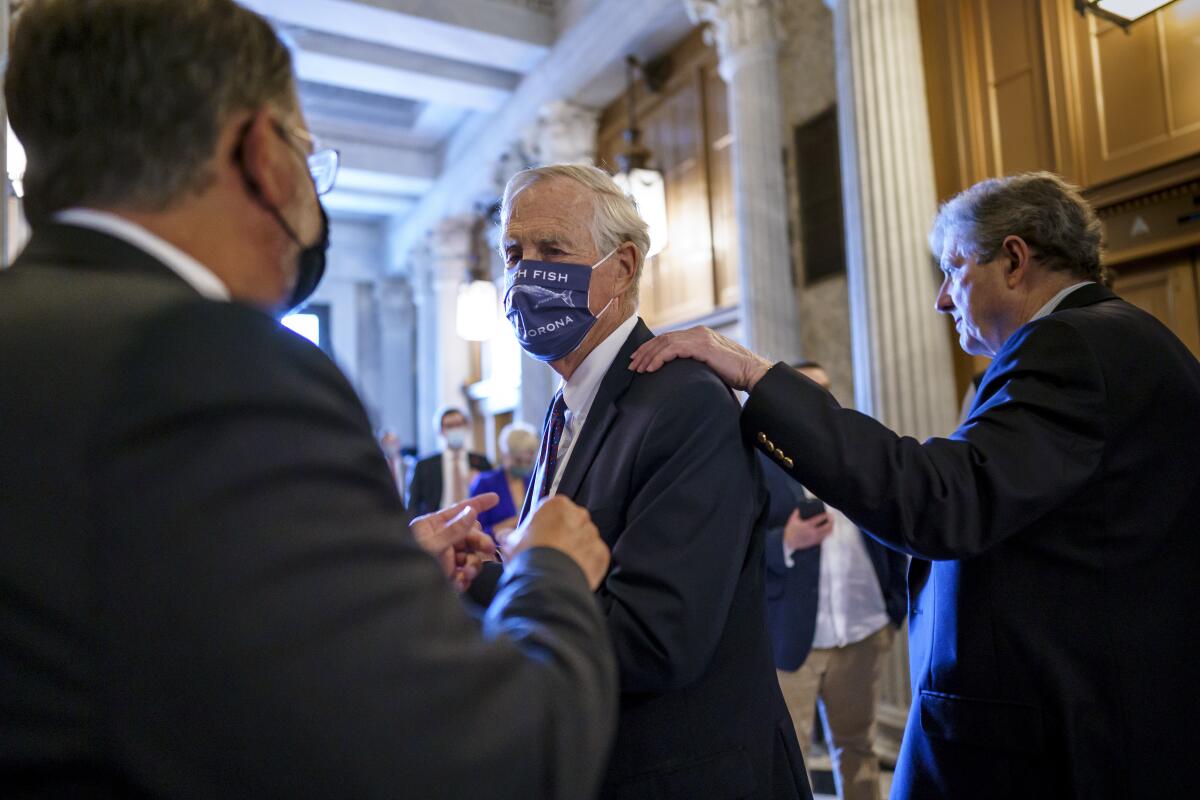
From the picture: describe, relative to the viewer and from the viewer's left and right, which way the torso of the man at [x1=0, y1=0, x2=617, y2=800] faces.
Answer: facing away from the viewer and to the right of the viewer

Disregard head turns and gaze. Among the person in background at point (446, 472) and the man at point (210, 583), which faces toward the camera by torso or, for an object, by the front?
the person in background

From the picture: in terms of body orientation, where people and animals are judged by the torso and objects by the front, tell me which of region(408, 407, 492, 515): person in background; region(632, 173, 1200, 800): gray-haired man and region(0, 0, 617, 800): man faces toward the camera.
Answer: the person in background

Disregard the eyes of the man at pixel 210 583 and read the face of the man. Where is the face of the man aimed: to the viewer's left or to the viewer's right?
to the viewer's right

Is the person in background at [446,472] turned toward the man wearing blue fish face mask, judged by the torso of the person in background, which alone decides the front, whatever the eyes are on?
yes

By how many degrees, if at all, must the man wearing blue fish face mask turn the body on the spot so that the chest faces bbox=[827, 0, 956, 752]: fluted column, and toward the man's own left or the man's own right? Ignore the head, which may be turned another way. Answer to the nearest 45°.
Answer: approximately 135° to the man's own right

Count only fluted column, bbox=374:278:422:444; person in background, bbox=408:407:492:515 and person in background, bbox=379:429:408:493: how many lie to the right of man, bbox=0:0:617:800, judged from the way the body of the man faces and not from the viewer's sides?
0

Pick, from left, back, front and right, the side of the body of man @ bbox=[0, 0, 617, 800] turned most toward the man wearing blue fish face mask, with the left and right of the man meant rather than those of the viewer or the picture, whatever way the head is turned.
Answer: front

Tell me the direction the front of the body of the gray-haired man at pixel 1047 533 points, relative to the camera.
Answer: to the viewer's left

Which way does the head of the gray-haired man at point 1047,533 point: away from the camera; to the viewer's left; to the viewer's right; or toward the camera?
to the viewer's left

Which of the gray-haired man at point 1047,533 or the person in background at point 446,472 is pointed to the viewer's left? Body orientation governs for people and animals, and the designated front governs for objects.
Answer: the gray-haired man

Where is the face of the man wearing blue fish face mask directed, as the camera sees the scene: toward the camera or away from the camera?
toward the camera

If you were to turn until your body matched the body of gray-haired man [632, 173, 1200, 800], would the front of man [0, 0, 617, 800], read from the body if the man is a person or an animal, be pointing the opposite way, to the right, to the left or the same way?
to the right

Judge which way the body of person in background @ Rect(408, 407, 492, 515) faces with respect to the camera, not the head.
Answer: toward the camera

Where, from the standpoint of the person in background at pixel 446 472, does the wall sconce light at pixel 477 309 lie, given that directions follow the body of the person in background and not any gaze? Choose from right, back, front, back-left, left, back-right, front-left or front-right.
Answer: back

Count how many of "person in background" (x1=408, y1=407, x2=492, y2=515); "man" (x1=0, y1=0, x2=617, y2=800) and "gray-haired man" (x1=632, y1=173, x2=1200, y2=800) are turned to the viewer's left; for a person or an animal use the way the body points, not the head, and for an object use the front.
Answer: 1

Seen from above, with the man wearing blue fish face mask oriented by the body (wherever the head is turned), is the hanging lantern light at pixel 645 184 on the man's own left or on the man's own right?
on the man's own right

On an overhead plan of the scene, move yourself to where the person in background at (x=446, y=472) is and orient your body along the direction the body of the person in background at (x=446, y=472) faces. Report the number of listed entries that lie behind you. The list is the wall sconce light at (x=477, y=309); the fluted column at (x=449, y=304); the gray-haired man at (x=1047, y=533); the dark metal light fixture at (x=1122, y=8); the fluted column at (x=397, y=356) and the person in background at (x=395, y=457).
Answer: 4

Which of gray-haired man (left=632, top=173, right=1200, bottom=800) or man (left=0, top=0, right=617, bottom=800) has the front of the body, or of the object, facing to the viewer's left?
the gray-haired man

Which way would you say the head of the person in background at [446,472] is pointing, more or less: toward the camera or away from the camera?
toward the camera

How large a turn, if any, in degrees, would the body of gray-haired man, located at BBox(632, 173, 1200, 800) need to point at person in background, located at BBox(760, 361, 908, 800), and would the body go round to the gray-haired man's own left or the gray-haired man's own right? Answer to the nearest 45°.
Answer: approximately 90° to the gray-haired man's own right
